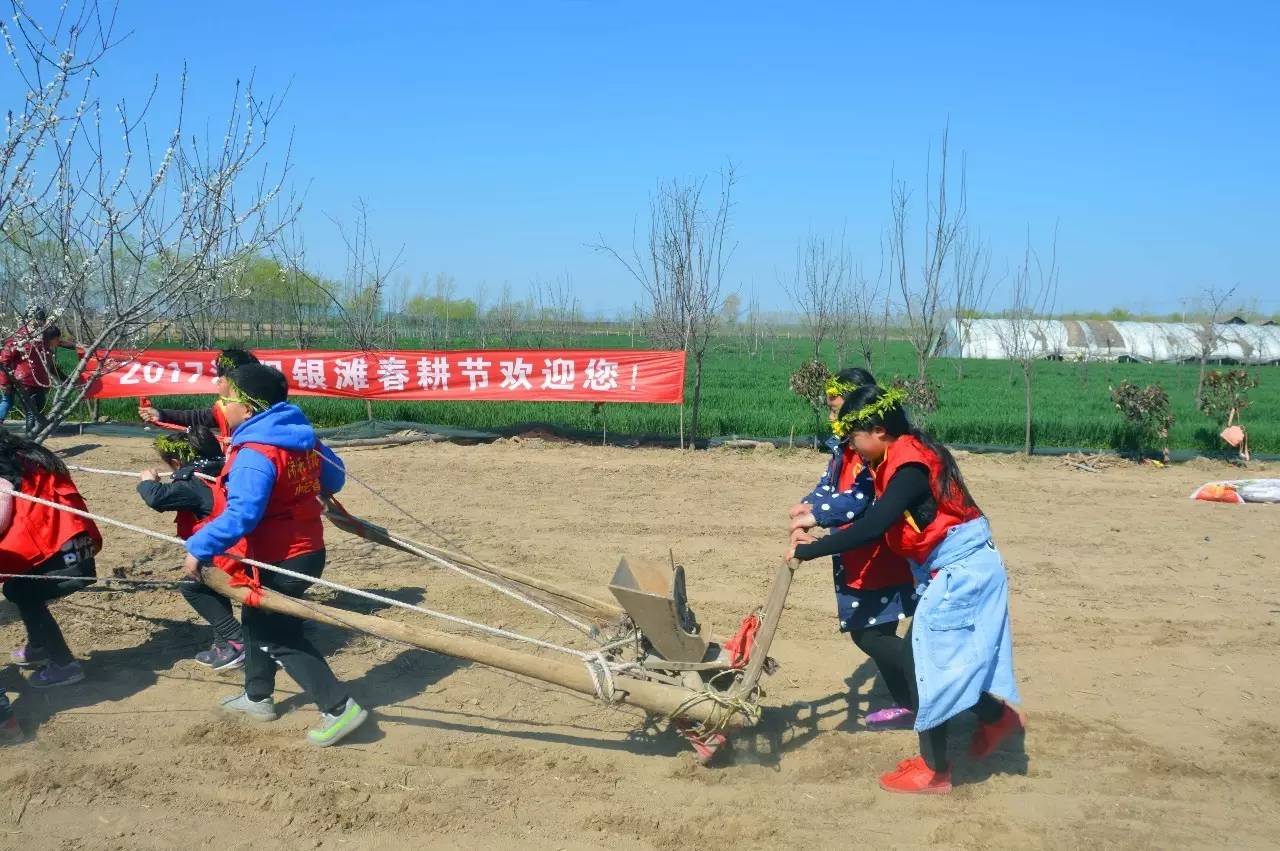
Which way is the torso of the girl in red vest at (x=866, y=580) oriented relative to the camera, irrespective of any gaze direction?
to the viewer's left

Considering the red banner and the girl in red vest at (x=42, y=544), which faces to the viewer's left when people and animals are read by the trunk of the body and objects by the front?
the girl in red vest

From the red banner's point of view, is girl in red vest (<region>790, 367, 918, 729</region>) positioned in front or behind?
in front

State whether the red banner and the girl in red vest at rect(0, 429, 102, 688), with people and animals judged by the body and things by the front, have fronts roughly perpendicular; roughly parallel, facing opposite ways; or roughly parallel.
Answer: roughly perpendicular

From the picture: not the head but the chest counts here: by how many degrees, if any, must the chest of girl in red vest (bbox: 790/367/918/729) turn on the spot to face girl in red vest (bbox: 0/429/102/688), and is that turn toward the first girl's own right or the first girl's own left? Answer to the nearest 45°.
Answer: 0° — they already face them

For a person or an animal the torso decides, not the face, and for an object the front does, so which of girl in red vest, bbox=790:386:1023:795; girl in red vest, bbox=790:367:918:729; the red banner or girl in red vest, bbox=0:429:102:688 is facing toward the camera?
the red banner

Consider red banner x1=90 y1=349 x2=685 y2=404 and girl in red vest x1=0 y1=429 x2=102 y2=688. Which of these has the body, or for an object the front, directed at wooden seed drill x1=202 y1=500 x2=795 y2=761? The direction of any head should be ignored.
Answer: the red banner

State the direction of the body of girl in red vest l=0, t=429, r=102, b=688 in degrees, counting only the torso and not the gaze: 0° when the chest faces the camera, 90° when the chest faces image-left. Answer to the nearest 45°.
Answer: approximately 90°

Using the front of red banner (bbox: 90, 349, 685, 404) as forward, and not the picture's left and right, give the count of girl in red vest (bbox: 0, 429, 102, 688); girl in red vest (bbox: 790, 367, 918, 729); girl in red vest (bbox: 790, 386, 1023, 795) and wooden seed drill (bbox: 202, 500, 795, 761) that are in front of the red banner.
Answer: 4

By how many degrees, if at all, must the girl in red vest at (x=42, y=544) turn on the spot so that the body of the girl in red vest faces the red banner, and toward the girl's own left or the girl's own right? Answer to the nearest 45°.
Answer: approximately 135° to the girl's own right

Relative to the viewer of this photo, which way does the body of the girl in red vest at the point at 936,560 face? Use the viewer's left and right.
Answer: facing to the left of the viewer

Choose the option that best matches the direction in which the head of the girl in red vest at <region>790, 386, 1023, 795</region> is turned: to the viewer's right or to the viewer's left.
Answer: to the viewer's left

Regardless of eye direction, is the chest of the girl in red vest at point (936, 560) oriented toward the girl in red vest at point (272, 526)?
yes

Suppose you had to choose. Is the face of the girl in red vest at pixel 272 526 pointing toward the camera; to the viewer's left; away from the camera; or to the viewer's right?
to the viewer's left
